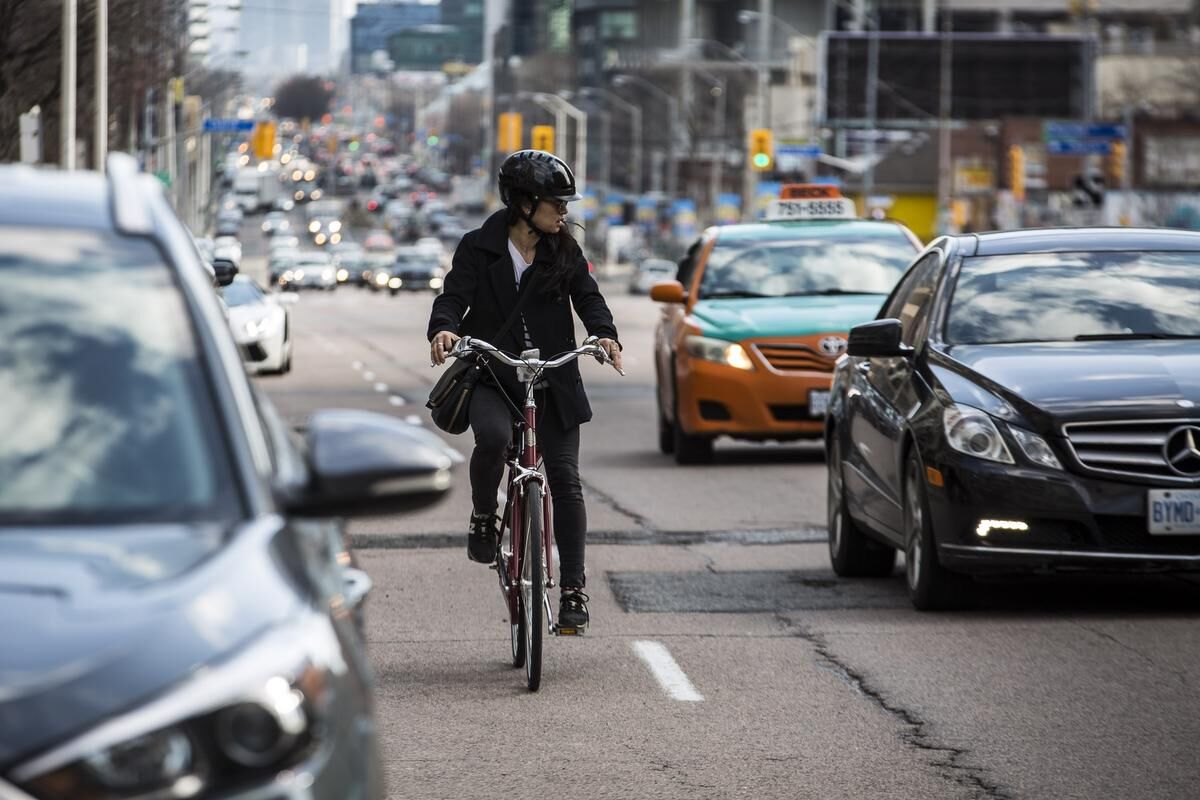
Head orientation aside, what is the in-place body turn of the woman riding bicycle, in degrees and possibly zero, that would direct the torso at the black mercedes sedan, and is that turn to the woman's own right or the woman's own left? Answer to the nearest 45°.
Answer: approximately 135° to the woman's own left

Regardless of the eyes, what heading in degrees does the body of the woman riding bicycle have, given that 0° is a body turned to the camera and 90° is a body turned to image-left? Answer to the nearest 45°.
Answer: approximately 0°

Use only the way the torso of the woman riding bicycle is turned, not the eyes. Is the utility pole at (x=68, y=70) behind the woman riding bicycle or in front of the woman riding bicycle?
behind

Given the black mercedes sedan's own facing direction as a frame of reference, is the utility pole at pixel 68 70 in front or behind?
behind

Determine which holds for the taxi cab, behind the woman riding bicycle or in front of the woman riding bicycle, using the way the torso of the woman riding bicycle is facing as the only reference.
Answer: behind

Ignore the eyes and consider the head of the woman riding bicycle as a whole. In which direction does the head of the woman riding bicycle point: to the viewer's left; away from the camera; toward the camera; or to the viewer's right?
to the viewer's right

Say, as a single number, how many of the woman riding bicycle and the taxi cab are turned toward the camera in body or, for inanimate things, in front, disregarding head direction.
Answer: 2
